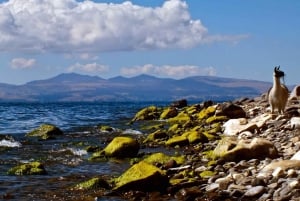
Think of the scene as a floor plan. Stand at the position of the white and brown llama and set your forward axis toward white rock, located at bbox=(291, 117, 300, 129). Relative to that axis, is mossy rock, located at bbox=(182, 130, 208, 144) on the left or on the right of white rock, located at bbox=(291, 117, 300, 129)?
right

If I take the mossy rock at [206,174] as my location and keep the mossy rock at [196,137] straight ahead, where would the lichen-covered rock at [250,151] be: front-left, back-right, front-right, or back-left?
front-right

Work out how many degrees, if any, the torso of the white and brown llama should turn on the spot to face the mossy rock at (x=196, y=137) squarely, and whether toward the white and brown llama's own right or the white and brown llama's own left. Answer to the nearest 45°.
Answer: approximately 45° to the white and brown llama's own right

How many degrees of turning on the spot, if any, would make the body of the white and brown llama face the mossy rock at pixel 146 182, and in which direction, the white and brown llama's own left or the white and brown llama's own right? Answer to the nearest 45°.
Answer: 0° — it already faces it

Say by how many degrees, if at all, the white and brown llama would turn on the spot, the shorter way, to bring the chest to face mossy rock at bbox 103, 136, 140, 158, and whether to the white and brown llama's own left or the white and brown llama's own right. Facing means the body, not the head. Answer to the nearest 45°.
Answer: approximately 45° to the white and brown llama's own right

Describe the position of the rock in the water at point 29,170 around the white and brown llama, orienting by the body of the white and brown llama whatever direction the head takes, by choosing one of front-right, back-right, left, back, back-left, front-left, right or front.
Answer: front-right

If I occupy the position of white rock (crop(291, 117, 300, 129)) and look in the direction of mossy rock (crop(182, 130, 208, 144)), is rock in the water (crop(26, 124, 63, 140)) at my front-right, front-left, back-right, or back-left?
front-right

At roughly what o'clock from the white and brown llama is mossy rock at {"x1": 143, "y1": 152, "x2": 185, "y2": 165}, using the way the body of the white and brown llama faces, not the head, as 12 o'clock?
The mossy rock is roughly at 1 o'clock from the white and brown llama.

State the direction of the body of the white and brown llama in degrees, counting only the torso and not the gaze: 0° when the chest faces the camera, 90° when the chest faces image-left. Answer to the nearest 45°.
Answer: approximately 0°

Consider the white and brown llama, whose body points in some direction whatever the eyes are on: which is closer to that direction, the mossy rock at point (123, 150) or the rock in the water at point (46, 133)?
the mossy rock

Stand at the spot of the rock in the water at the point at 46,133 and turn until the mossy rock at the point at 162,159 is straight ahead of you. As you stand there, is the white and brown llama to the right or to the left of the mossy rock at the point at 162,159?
left

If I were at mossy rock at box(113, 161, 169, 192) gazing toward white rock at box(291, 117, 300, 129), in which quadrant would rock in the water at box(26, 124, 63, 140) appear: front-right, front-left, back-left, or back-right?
front-left

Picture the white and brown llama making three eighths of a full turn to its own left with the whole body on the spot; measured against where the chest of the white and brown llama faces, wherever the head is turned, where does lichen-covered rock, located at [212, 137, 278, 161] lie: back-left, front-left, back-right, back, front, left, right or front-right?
back-right
